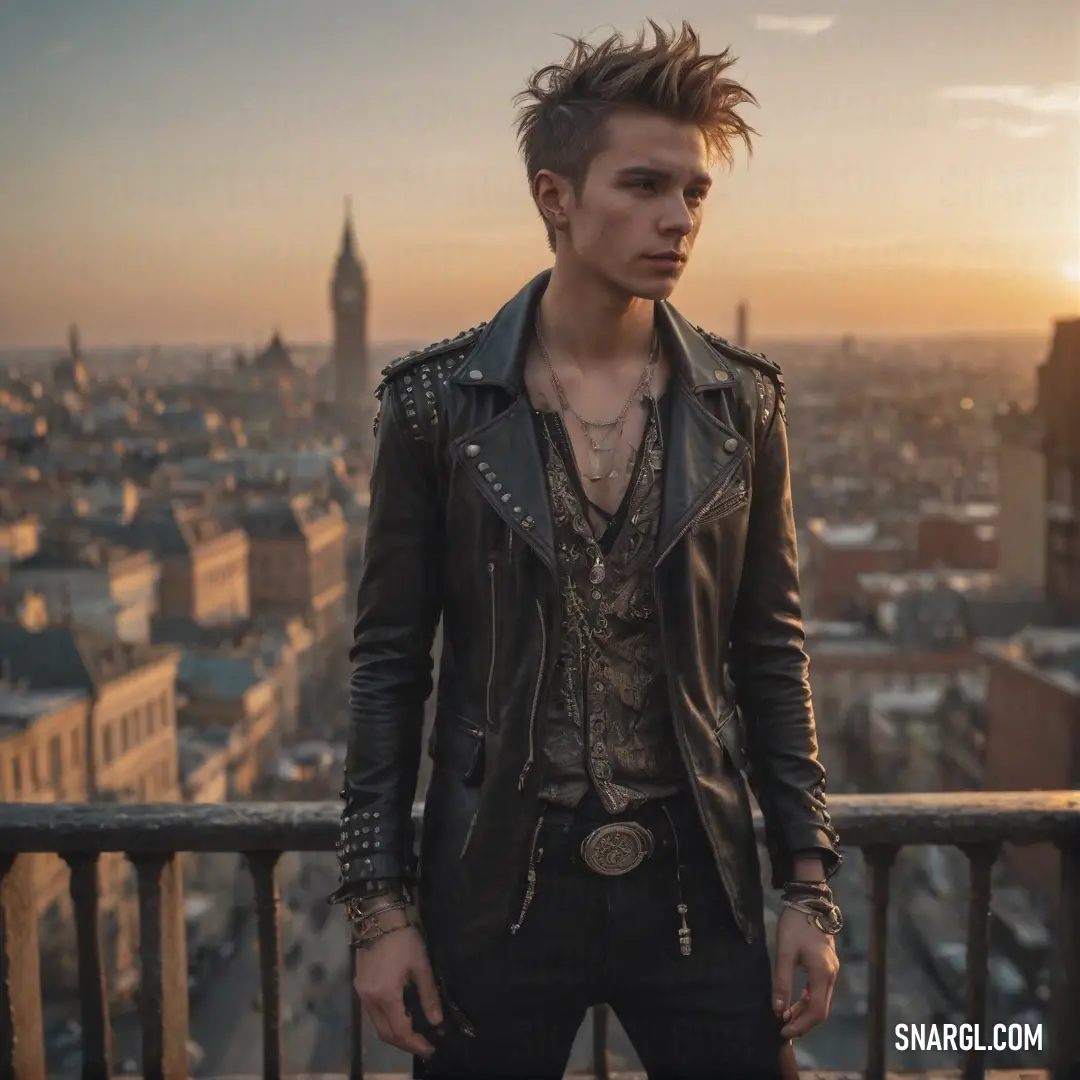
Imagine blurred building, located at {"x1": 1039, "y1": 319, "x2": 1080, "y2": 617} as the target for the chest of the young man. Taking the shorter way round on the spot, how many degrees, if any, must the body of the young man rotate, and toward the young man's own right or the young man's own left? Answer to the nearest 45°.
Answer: approximately 180°

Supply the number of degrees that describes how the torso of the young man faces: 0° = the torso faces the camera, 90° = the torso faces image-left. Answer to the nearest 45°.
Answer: approximately 0°

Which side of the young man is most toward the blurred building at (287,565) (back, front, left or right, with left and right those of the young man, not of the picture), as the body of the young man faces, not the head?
back

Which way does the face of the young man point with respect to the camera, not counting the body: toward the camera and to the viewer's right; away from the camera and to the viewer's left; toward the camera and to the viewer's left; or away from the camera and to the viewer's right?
toward the camera and to the viewer's right

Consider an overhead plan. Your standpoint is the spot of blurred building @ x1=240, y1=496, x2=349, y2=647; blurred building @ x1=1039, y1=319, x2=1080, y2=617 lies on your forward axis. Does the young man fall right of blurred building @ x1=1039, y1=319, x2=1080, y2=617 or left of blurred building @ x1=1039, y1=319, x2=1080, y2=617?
right

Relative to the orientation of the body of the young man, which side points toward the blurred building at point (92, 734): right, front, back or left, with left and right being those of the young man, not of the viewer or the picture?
back

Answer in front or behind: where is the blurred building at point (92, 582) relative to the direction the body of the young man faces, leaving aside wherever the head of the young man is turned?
behind
